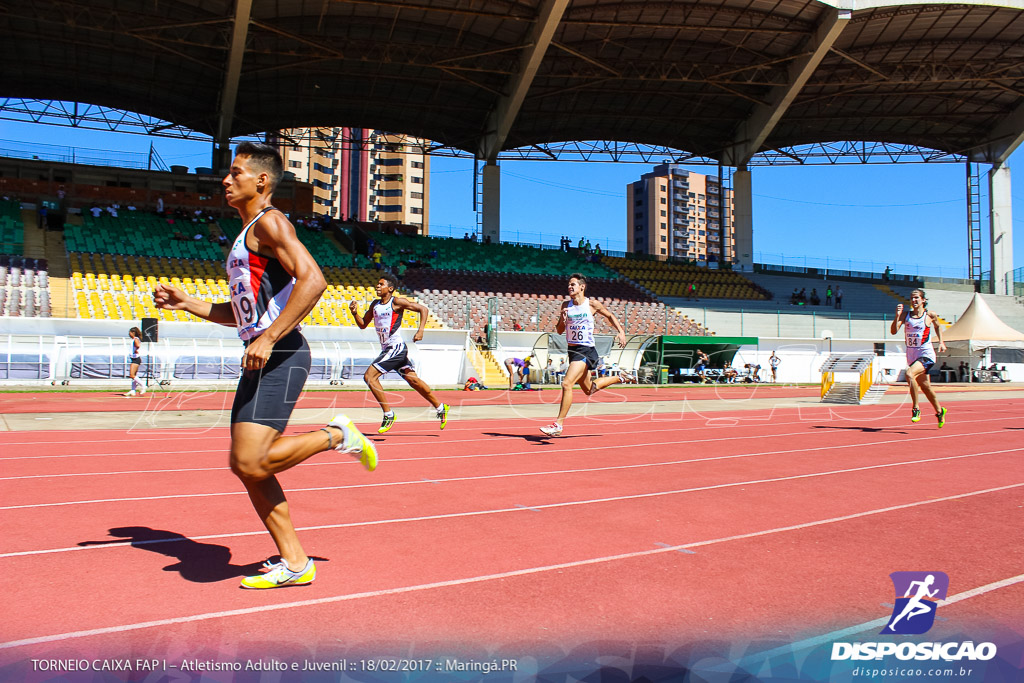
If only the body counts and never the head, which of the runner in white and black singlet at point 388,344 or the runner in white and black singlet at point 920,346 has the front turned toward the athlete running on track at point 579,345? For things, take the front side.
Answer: the runner in white and black singlet at point 920,346

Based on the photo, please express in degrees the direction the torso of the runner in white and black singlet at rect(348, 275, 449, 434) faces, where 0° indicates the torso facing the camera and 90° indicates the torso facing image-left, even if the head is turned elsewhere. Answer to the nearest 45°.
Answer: approximately 45°

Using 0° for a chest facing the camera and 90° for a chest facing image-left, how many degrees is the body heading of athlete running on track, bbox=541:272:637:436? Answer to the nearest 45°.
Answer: approximately 45°

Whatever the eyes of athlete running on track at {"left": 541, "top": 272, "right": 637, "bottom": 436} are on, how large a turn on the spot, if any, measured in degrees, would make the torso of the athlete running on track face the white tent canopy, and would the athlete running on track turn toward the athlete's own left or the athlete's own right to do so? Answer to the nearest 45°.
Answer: approximately 180°

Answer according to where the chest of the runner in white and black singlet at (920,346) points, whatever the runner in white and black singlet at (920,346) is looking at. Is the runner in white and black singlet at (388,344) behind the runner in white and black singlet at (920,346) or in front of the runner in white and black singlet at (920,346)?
in front

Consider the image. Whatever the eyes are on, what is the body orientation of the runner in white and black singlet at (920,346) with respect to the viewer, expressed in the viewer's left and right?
facing the viewer and to the left of the viewer

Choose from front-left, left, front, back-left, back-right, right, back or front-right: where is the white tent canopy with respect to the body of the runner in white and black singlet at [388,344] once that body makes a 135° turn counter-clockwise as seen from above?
front-left

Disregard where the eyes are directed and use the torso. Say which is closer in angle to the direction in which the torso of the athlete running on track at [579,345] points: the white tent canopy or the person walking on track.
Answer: the person walking on track

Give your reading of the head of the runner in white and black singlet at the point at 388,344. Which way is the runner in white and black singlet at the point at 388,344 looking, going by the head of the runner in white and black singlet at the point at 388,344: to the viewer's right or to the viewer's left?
to the viewer's left

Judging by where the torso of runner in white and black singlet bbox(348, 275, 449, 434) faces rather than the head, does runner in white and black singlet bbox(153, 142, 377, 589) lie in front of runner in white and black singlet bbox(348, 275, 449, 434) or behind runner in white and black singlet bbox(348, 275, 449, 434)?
in front

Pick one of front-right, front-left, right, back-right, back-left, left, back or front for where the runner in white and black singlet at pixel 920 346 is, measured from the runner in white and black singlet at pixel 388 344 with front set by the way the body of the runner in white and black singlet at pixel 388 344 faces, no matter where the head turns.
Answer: back-left

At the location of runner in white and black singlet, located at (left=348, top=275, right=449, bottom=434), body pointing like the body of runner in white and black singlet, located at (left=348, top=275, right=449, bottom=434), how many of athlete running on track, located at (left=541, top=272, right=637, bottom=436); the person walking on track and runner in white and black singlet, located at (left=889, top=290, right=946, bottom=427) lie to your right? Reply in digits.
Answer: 1

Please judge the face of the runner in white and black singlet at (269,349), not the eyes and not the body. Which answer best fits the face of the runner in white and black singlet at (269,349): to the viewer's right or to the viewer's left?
to the viewer's left

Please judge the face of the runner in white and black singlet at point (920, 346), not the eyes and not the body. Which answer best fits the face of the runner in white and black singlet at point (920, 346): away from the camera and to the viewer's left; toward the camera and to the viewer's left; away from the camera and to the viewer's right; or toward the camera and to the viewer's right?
toward the camera and to the viewer's left

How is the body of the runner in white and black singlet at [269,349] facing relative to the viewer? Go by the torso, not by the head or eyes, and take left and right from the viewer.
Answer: facing to the left of the viewer

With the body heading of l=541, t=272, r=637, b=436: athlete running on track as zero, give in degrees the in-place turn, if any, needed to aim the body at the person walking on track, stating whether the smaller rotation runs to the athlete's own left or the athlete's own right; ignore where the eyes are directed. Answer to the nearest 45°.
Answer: approximately 90° to the athlete's own right
